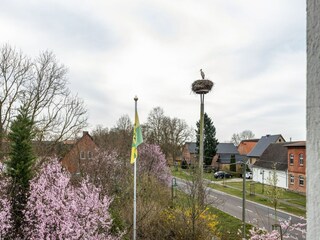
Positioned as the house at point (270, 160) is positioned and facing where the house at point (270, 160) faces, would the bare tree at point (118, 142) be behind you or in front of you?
in front

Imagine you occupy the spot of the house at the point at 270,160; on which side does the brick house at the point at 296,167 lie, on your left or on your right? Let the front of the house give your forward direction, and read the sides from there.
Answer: on your left

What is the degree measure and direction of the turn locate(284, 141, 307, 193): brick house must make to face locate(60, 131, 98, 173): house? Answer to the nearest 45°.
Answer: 0° — it already faces it

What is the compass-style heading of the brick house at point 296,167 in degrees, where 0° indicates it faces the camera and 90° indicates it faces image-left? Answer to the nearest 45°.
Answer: approximately 45°

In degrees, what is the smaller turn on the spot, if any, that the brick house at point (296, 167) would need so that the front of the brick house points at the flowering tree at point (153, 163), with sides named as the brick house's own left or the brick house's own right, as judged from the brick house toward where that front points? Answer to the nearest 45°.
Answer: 0° — it already faces it

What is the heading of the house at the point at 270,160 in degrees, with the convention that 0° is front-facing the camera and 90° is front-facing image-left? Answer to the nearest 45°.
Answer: approximately 45°

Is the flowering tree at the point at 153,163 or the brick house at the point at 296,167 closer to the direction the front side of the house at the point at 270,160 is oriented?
the flowering tree

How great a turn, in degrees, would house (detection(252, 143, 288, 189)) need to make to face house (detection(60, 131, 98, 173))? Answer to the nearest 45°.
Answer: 0° — it already faces it

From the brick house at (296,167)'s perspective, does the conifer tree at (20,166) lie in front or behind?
in front

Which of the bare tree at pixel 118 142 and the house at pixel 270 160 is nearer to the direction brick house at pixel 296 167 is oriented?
the bare tree

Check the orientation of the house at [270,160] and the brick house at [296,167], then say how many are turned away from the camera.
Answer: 0

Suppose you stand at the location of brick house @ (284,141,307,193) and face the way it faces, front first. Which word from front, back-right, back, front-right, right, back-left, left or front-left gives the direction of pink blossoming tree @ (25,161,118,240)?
front-left

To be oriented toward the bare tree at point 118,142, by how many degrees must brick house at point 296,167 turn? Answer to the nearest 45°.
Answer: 0° — it already faces it
